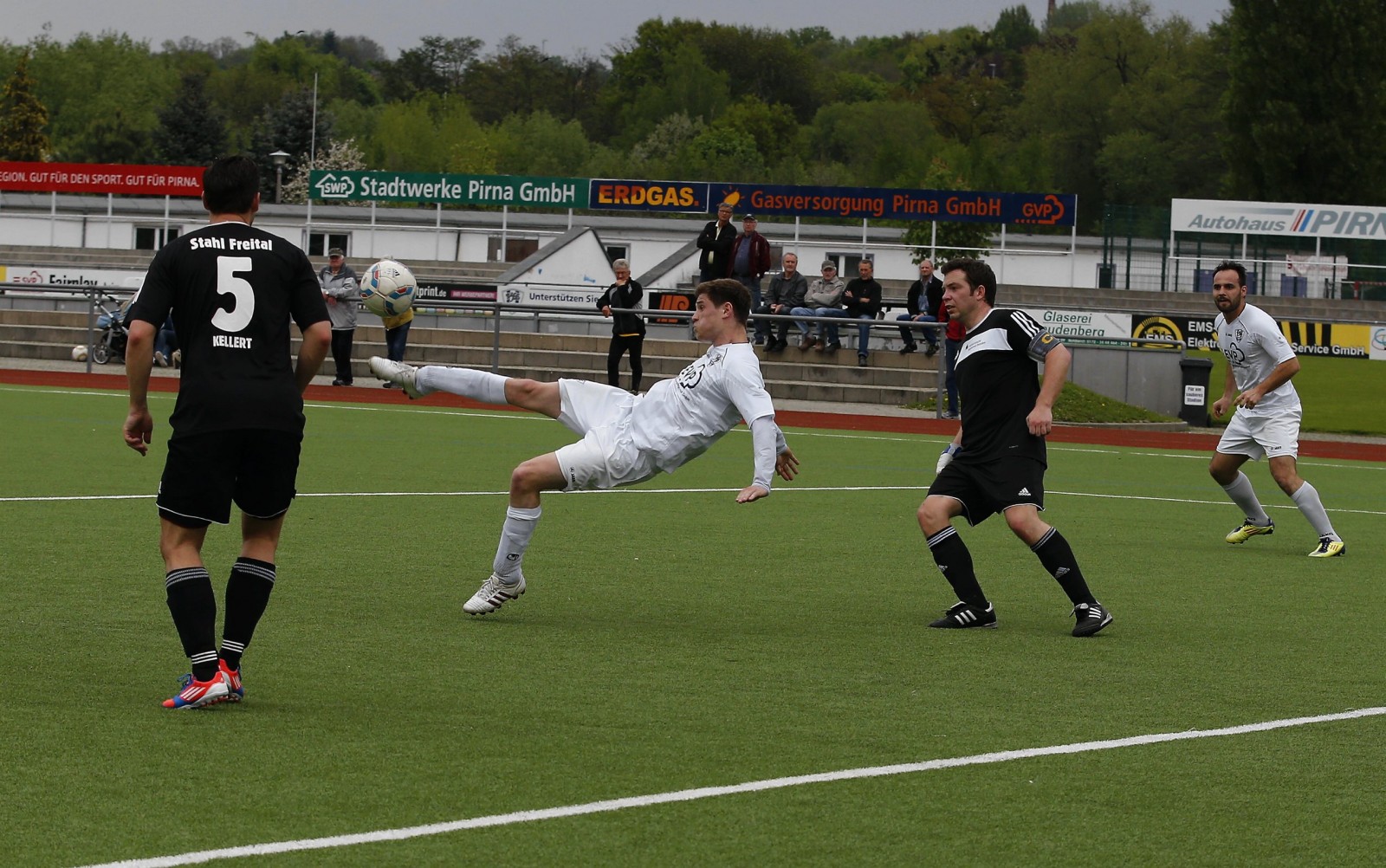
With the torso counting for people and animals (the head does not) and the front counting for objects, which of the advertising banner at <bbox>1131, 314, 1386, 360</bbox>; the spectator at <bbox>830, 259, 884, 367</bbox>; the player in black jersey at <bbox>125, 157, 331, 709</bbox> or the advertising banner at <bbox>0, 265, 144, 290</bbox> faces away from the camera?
the player in black jersey

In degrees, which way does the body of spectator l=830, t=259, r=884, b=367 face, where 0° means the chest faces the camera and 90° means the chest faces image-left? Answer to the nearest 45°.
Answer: approximately 0°

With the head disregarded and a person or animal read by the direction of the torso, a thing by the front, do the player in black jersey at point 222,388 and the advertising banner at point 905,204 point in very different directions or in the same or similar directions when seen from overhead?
very different directions

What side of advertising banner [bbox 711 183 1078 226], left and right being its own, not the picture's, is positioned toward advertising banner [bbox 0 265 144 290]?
right

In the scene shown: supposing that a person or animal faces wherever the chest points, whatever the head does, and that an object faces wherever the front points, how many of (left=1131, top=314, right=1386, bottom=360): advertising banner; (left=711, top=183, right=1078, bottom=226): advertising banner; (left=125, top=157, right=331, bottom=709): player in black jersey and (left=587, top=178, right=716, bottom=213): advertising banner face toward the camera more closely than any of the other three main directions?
3

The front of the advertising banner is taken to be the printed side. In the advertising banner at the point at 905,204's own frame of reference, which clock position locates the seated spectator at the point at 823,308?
The seated spectator is roughly at 12 o'clock from the advertising banner.

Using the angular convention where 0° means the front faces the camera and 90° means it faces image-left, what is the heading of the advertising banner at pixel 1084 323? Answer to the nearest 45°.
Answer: approximately 0°

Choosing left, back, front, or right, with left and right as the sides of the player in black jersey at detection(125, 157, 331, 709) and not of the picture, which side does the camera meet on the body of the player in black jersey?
back

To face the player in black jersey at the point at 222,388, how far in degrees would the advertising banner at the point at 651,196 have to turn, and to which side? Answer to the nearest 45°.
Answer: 0° — it already faces them

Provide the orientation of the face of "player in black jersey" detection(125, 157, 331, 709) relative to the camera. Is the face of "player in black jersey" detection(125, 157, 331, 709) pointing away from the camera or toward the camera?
away from the camera
